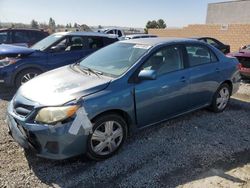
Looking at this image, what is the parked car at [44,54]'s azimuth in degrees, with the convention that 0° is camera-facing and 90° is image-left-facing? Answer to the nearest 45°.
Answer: approximately 45°

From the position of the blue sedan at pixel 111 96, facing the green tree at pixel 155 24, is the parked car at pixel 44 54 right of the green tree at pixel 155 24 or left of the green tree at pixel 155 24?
left

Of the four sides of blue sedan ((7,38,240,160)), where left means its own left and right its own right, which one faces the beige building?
back

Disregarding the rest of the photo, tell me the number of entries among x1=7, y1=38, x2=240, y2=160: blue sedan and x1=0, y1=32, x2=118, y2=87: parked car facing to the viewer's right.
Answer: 0

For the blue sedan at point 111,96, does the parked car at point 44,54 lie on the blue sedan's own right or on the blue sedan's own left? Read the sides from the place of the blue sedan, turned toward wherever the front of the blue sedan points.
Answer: on the blue sedan's own right

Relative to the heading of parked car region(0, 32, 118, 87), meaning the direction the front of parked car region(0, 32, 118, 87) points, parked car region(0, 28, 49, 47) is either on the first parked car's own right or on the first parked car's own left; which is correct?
on the first parked car's own right

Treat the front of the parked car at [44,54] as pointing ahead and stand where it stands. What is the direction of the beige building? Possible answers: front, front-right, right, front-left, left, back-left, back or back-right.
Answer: back

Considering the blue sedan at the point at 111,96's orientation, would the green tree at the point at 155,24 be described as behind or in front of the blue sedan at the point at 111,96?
behind

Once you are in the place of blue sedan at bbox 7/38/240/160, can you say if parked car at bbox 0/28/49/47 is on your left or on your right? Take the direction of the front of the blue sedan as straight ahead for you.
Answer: on your right

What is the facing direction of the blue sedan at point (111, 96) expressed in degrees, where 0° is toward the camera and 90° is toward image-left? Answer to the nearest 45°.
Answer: approximately 45°
